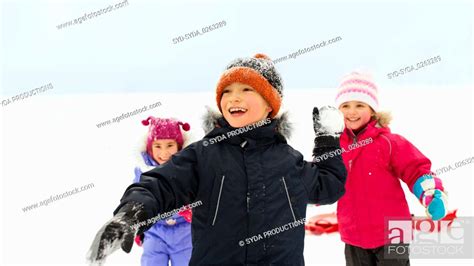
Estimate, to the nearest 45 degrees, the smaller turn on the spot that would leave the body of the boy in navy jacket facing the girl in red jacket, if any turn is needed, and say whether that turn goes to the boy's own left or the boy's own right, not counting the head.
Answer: approximately 135° to the boy's own left

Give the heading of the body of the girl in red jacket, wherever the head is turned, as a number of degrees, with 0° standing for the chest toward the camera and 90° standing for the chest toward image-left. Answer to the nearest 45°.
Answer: approximately 45°

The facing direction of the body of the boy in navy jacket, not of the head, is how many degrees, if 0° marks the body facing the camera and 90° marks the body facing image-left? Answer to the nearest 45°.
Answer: approximately 0°
